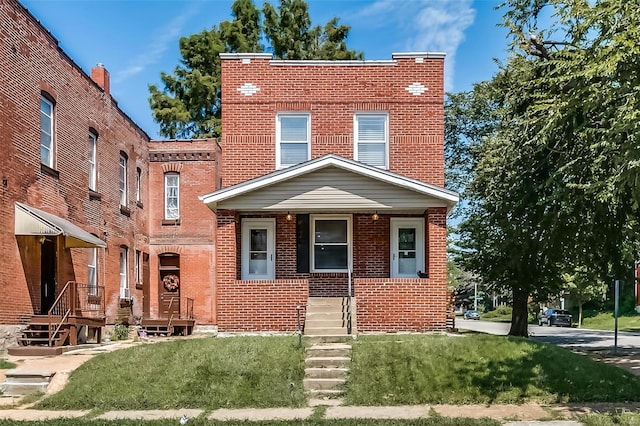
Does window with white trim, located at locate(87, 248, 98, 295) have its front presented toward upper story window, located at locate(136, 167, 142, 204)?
no

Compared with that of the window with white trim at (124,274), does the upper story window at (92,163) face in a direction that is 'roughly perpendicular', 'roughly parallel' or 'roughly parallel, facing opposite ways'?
roughly parallel

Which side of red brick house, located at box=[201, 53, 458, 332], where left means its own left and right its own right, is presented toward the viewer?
front

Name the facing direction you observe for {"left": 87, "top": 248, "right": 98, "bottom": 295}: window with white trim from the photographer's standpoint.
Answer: facing the viewer and to the right of the viewer

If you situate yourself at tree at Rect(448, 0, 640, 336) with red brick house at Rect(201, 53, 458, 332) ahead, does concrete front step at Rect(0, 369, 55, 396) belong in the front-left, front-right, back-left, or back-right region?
front-left

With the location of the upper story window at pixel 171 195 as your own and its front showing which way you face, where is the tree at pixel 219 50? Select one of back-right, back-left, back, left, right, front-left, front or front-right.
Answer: back

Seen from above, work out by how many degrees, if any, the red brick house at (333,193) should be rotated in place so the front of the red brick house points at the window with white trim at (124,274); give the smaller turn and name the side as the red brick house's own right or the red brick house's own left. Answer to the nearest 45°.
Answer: approximately 135° to the red brick house's own right

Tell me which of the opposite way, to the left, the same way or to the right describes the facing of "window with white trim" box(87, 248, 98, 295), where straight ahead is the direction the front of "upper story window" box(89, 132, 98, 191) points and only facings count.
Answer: the same way

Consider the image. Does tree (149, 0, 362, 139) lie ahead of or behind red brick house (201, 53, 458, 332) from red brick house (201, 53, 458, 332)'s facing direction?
behind

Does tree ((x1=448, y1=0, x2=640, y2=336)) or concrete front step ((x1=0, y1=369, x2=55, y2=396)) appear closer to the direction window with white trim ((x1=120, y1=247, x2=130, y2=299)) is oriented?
the tree

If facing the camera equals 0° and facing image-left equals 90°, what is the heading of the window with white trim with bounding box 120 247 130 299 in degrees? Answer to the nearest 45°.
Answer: approximately 315°

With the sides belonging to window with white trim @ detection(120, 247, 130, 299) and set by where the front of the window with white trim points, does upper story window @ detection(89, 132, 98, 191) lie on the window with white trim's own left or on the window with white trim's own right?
on the window with white trim's own right

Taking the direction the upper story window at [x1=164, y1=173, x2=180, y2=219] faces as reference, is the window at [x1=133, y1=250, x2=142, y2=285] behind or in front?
in front

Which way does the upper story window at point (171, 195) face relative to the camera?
toward the camera

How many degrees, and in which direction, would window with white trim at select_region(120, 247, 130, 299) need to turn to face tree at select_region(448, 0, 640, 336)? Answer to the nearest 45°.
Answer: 0° — it already faces it

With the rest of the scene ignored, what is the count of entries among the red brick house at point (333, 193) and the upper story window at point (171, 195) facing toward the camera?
2
